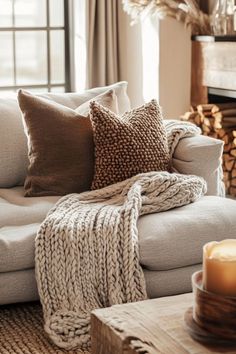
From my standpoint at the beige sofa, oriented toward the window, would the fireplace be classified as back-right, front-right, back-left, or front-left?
front-right

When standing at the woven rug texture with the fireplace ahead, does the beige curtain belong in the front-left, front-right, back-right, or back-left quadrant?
front-left

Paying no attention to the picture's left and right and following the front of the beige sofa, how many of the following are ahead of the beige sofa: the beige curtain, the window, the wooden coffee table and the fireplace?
1

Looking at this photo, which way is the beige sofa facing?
toward the camera

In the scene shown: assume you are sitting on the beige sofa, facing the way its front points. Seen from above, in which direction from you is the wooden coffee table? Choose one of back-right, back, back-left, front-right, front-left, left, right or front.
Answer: front

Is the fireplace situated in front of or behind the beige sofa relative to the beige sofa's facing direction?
behind

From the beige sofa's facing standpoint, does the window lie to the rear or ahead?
to the rear

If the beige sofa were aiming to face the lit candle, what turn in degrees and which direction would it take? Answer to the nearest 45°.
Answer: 0° — it already faces it

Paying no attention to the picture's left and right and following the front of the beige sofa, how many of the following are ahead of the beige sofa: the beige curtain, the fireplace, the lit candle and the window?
1

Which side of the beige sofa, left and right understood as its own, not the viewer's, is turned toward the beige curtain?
back
